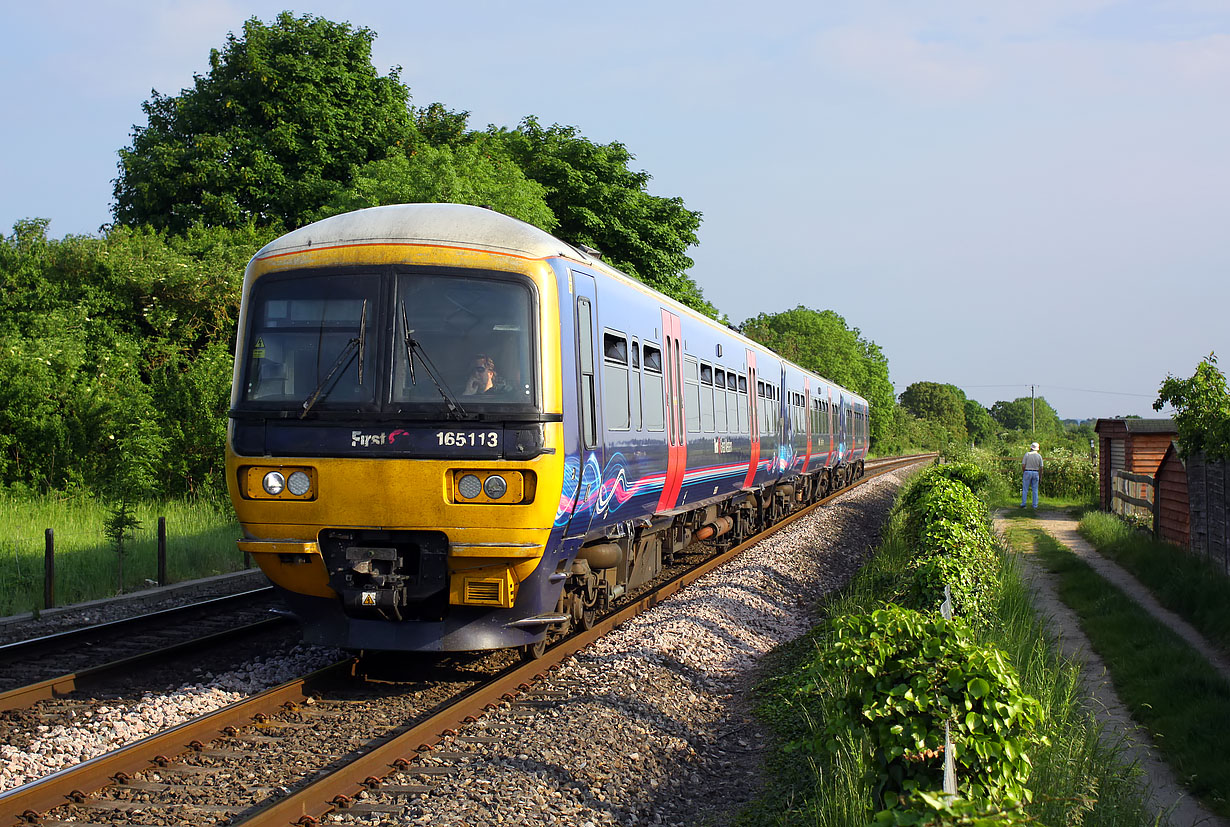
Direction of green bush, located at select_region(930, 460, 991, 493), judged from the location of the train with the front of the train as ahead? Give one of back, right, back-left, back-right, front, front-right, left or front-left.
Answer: back

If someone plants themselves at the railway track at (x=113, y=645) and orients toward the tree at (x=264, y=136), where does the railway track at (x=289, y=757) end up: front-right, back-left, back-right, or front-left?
back-right

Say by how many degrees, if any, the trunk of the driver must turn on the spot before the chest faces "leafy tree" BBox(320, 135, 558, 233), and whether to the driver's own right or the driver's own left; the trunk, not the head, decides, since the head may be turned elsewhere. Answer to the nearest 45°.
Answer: approximately 135° to the driver's own right

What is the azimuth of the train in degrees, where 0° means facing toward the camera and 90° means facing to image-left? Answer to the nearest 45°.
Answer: approximately 45°

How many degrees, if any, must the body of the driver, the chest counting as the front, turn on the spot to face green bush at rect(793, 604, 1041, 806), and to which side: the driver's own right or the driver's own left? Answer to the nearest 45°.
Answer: approximately 90° to the driver's own left

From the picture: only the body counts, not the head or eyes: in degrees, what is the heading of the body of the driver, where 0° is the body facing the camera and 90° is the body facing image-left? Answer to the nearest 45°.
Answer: approximately 45°

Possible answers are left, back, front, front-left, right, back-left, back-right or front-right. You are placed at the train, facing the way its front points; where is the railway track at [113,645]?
right
